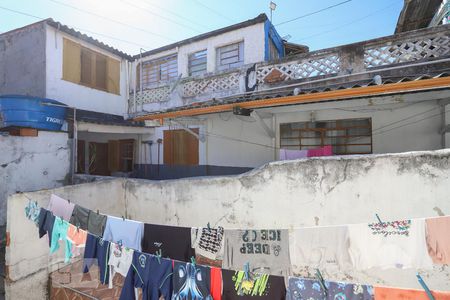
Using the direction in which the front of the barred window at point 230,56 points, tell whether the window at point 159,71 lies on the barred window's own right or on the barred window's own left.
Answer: on the barred window's own right

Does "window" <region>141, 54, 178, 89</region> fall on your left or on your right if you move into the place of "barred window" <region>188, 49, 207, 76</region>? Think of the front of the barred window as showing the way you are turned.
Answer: on your right

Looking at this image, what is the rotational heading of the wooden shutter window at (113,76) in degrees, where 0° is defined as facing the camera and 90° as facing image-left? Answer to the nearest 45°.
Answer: approximately 315°
